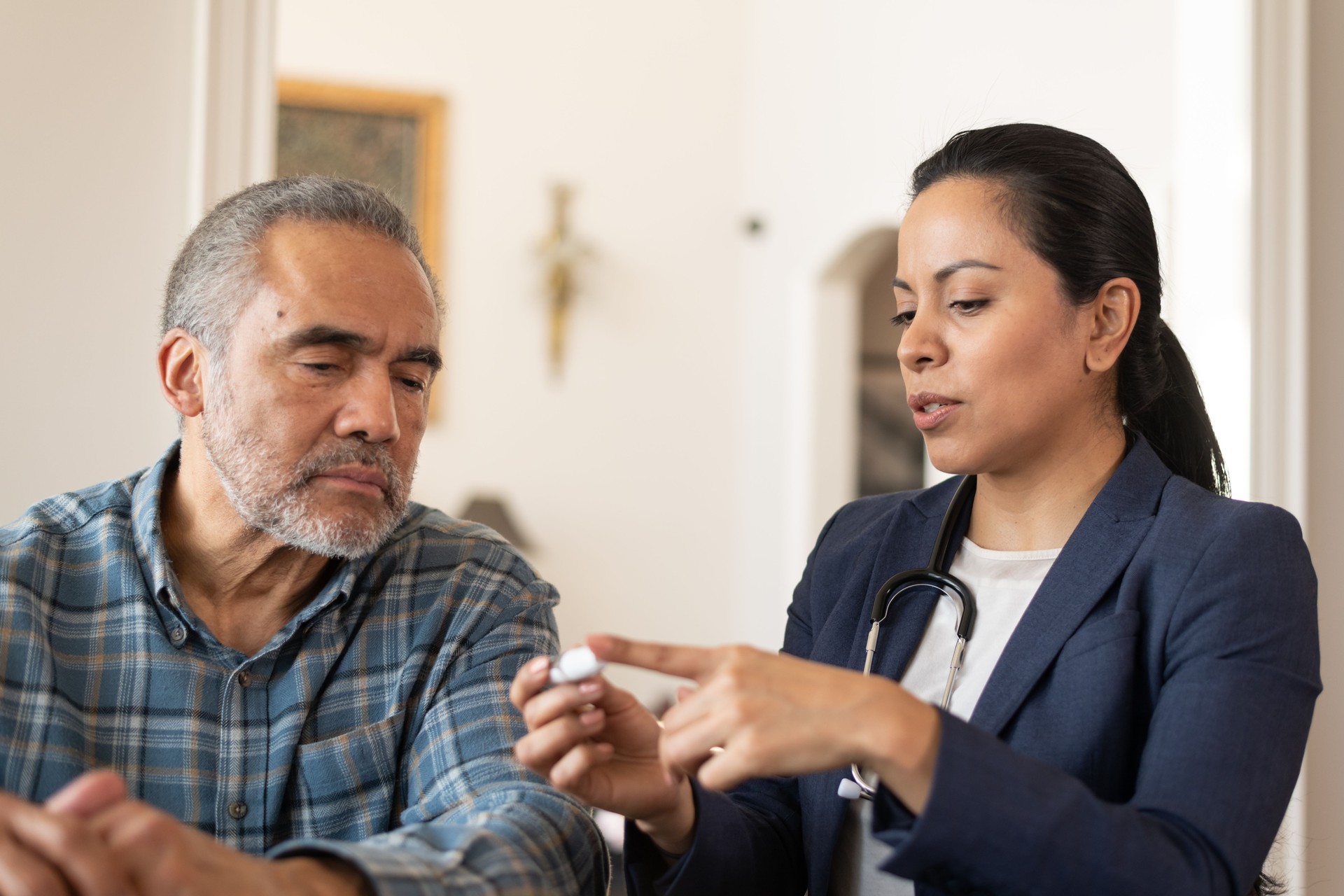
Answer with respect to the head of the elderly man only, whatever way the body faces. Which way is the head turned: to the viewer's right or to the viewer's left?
to the viewer's right

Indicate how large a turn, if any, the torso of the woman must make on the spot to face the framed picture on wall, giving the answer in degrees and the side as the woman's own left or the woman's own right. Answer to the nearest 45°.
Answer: approximately 90° to the woman's own right

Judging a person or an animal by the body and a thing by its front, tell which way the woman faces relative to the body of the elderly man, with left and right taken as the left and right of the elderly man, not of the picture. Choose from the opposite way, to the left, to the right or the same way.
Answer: to the right

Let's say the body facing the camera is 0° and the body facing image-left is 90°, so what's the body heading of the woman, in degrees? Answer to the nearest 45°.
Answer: approximately 45°

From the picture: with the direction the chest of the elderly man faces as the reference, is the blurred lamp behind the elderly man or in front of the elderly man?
behind

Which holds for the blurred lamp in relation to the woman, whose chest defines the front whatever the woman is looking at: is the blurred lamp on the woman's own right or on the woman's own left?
on the woman's own right

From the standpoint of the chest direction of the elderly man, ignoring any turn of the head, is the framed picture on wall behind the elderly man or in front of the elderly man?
behind
